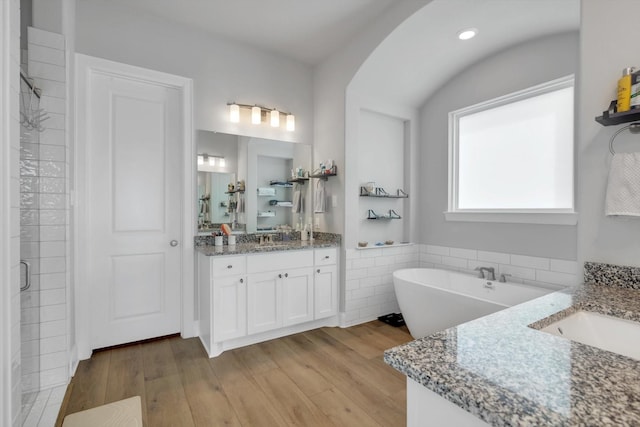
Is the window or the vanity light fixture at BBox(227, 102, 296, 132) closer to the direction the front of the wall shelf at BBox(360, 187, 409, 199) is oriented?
the window

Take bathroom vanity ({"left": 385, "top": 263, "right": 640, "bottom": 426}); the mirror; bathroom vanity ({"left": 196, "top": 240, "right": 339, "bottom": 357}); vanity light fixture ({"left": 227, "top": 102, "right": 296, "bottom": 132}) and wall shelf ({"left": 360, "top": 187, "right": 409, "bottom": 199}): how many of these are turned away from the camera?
0

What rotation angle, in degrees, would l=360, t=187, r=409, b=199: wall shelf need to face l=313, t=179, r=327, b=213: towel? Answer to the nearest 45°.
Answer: approximately 135° to its right

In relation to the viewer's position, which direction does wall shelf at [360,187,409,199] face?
facing the viewer and to the right of the viewer

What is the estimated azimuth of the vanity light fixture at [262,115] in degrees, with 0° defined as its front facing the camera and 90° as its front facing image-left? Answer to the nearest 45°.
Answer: approximately 315°

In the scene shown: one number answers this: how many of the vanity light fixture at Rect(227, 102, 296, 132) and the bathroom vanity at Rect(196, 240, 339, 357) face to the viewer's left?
0

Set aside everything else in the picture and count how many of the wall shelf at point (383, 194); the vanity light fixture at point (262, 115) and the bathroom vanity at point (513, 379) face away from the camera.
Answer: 0

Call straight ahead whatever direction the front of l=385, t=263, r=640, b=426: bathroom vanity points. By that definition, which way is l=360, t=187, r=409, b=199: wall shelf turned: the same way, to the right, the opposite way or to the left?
to the left

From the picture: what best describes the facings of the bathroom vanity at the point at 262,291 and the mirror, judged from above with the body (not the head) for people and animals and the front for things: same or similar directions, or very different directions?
same or similar directions

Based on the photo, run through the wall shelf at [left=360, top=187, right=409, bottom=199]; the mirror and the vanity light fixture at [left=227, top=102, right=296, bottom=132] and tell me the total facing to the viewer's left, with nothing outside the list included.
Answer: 0

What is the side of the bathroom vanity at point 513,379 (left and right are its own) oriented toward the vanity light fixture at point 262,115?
right
